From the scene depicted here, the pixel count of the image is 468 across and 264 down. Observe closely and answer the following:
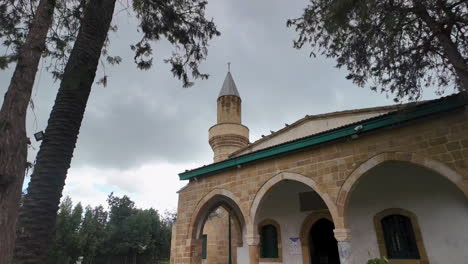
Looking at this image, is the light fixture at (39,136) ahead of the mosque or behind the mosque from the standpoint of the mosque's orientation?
ahead

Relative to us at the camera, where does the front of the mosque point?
facing the viewer and to the left of the viewer
